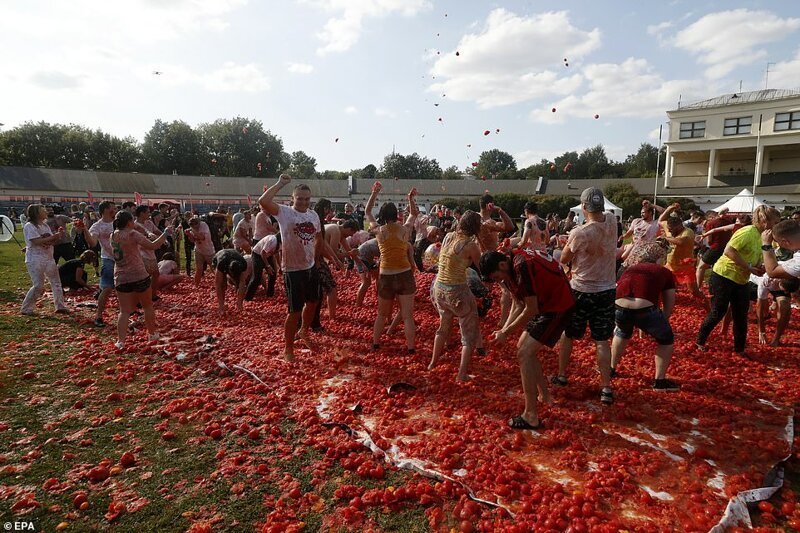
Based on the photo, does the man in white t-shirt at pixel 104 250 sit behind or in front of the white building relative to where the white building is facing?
in front

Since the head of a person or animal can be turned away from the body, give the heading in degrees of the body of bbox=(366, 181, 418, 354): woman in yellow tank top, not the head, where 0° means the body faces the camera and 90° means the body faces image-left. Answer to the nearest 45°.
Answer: approximately 180°

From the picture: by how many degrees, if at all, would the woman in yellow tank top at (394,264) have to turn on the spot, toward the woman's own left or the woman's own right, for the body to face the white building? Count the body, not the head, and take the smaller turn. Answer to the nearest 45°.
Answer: approximately 45° to the woman's own right

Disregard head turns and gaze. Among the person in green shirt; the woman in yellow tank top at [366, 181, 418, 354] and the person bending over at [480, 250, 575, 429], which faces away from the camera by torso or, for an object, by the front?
the woman in yellow tank top

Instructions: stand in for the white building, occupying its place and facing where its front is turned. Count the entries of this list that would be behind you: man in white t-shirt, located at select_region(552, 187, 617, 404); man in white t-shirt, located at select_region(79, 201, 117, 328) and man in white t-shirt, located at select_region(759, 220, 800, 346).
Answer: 0

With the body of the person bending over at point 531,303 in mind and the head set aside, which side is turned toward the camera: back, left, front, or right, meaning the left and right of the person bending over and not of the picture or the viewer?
left

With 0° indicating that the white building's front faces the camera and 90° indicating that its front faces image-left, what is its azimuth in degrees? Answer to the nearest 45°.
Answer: approximately 45°

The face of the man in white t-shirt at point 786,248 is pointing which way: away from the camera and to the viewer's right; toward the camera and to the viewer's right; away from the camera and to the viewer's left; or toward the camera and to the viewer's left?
toward the camera and to the viewer's left

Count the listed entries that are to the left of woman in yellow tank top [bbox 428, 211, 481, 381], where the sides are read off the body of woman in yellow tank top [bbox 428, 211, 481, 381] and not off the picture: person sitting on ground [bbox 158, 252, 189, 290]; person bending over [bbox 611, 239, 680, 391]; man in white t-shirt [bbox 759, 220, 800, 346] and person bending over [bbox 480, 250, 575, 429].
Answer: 1
